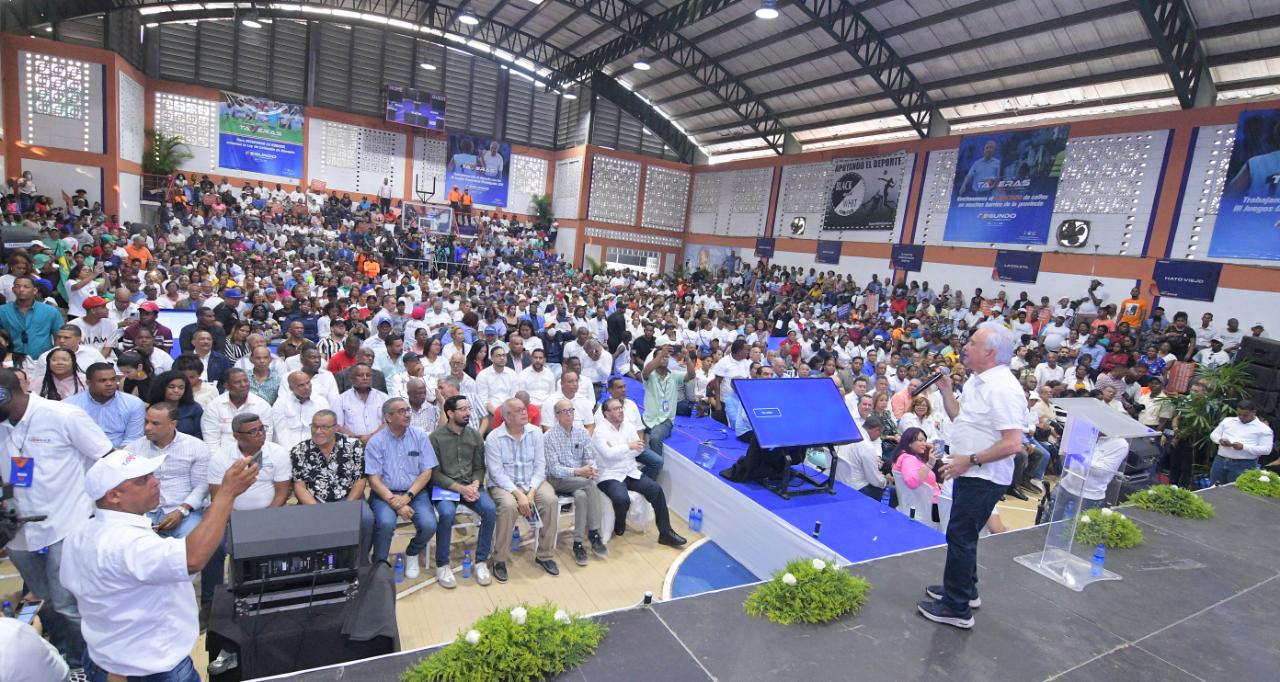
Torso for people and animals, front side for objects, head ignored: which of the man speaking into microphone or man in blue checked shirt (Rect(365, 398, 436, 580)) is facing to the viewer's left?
the man speaking into microphone

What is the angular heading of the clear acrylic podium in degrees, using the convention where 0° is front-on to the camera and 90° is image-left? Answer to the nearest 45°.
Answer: approximately 135°

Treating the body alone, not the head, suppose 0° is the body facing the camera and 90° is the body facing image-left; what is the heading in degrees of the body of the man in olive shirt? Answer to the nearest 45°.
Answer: approximately 0°

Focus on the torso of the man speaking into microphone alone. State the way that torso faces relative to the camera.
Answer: to the viewer's left

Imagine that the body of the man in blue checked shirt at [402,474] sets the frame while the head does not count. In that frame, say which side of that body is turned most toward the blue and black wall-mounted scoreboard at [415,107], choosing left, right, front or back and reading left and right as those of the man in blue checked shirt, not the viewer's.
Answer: back
